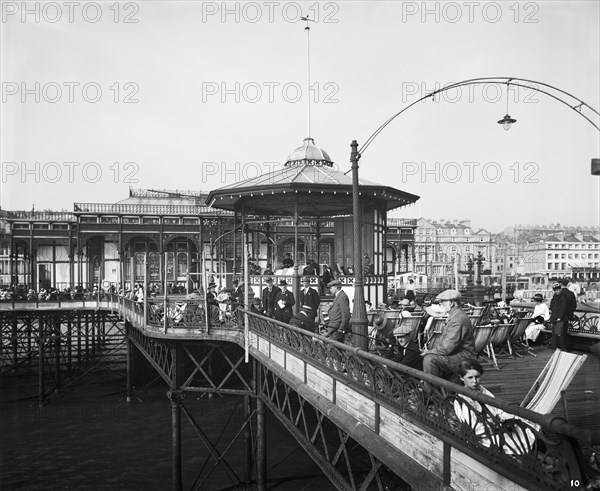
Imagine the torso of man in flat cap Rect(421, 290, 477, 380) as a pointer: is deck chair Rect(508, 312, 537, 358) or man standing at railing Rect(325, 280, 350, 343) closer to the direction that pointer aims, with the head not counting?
the man standing at railing

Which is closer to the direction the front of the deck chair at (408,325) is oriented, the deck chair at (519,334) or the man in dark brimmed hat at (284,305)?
the man in dark brimmed hat

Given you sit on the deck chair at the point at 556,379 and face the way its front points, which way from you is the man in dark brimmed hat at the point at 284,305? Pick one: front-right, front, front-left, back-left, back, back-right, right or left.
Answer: right

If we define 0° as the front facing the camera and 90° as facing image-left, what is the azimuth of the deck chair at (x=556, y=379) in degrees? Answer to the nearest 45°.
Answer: approximately 45°

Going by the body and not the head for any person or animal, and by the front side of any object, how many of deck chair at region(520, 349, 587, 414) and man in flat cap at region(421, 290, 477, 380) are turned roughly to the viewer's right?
0

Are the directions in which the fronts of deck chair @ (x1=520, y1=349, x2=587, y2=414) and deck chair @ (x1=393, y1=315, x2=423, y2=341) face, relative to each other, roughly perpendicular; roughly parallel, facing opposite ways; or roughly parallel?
roughly parallel

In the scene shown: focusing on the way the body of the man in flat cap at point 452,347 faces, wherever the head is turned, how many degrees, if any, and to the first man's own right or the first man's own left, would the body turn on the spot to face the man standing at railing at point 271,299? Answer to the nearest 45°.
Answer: approximately 45° to the first man's own right

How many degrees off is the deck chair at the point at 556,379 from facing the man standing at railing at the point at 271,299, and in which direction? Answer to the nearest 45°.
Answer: approximately 90° to its right

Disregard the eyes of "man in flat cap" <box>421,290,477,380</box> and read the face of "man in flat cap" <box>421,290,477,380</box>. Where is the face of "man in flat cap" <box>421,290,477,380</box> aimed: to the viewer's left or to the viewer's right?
to the viewer's left

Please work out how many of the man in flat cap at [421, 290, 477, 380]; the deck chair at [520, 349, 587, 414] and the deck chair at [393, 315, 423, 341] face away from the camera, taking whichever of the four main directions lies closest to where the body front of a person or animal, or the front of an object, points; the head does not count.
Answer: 0

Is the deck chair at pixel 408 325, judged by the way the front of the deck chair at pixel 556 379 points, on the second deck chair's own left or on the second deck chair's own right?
on the second deck chair's own right

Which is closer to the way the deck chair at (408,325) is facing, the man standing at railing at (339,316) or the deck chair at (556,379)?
the man standing at railing

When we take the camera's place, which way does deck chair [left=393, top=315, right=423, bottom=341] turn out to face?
facing the viewer and to the left of the viewer

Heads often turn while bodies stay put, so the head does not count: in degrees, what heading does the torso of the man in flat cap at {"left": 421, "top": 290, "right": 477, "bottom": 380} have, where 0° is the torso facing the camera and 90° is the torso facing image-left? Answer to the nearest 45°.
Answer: approximately 90°
